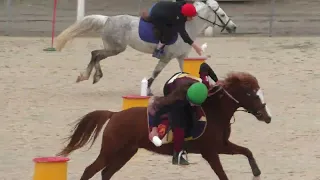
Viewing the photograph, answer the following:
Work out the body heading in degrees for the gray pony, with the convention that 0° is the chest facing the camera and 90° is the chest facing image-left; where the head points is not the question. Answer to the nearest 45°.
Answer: approximately 270°

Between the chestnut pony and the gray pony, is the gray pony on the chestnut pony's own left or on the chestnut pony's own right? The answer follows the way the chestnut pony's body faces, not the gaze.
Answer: on the chestnut pony's own left

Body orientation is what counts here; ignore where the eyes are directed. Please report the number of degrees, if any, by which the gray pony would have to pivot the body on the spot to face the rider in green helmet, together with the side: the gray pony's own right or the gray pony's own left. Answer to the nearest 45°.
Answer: approximately 90° to the gray pony's own right

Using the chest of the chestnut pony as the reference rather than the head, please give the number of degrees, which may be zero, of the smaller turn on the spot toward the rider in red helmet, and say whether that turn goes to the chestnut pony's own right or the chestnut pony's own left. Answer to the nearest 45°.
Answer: approximately 90° to the chestnut pony's own left

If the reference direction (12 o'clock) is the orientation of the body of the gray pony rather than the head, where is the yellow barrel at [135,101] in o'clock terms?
The yellow barrel is roughly at 3 o'clock from the gray pony.

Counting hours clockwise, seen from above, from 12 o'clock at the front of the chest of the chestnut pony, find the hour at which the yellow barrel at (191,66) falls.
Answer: The yellow barrel is roughly at 9 o'clock from the chestnut pony.

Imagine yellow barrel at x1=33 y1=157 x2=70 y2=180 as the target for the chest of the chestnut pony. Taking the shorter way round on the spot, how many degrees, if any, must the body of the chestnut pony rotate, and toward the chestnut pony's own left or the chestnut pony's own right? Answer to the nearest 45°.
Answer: approximately 180°

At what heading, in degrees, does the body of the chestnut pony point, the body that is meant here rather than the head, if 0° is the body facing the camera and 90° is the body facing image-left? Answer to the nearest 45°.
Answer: approximately 270°

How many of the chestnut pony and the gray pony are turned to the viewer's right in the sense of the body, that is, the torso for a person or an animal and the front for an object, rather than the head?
2
